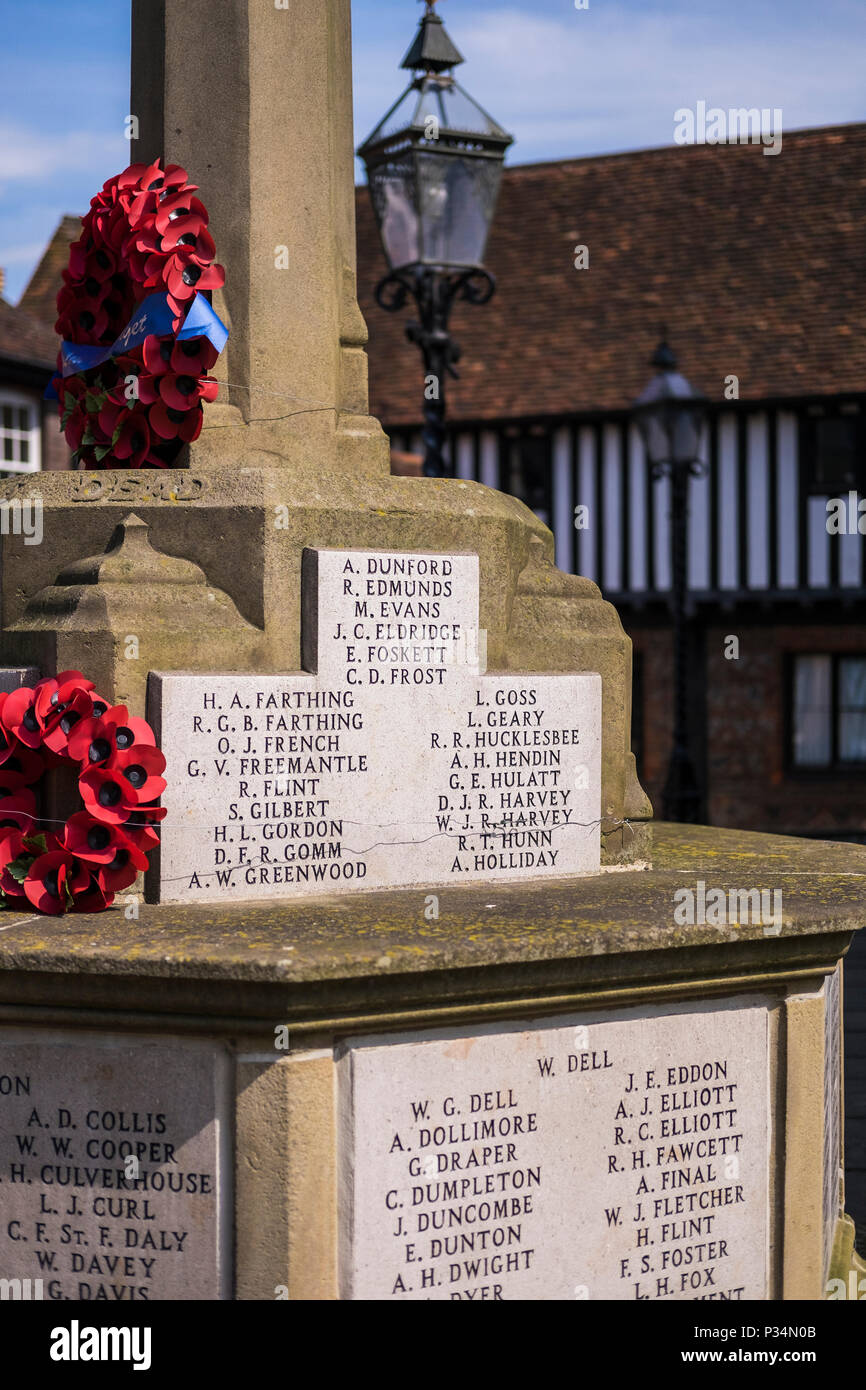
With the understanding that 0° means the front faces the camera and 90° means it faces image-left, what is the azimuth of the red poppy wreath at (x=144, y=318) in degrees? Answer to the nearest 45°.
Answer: approximately 45°

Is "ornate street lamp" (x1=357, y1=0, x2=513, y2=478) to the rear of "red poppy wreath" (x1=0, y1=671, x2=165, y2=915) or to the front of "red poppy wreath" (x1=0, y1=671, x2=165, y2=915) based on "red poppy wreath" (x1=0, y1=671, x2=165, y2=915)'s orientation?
to the rear

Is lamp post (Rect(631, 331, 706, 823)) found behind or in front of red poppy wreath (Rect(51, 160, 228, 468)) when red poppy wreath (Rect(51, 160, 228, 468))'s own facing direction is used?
behind

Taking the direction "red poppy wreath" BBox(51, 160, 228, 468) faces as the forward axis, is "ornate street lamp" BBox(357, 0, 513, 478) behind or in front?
behind

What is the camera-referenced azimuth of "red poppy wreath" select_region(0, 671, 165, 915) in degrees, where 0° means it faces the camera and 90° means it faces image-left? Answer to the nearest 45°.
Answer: approximately 45°
